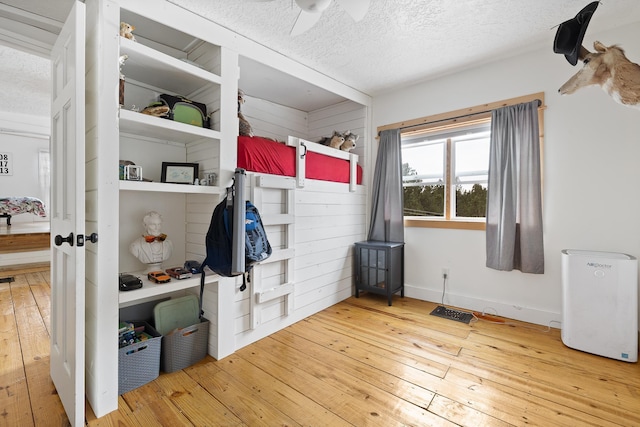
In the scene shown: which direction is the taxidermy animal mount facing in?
to the viewer's left

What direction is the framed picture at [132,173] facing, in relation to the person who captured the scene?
facing the viewer and to the right of the viewer

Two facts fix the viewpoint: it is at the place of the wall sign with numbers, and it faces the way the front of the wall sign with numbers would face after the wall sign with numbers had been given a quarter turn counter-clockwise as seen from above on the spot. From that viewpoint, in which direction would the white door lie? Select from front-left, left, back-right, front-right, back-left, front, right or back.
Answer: right

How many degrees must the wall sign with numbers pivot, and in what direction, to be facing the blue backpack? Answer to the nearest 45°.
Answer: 0° — it already faces it

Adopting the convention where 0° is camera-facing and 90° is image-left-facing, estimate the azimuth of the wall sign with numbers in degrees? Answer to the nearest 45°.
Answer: approximately 0°

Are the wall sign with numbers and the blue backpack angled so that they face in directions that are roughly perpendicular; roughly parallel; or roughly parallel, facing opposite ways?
roughly parallel

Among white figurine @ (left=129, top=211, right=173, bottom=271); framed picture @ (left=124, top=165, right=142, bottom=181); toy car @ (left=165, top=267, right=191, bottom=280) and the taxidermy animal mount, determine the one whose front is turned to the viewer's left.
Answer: the taxidermy animal mount

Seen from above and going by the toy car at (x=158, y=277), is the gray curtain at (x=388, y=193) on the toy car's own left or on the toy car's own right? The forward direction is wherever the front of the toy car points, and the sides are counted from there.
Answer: on the toy car's own left
